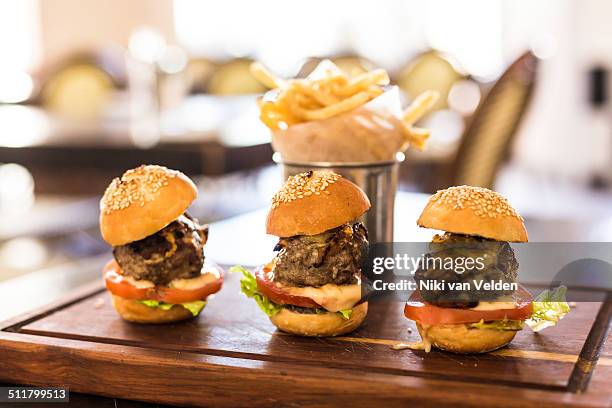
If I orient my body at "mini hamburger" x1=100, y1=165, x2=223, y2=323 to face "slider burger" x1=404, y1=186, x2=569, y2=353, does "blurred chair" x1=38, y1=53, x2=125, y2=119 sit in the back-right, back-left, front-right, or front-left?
back-left
